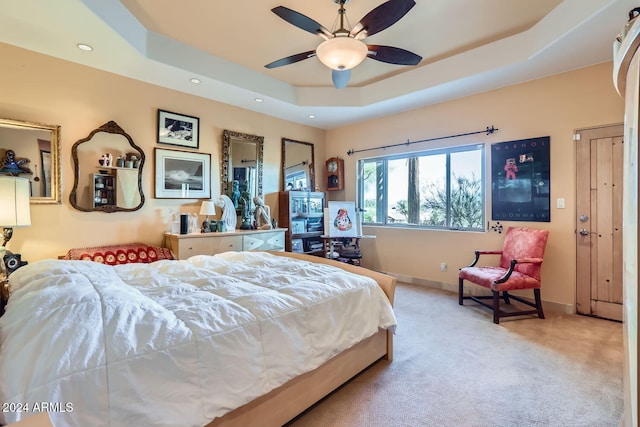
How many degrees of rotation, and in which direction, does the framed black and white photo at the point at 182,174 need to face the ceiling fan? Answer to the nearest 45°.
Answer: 0° — it already faces it

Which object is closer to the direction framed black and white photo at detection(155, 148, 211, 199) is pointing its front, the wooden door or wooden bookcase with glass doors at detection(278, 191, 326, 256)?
the wooden door

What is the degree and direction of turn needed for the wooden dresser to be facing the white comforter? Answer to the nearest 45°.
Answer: approximately 45° to its right

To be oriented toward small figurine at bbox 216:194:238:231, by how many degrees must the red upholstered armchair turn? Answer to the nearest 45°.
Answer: approximately 45° to its right

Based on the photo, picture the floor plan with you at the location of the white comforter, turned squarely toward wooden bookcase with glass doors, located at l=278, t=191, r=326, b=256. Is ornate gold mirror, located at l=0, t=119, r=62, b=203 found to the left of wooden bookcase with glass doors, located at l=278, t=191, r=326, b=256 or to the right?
left

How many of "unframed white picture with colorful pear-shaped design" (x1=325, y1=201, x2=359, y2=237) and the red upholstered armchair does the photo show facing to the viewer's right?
0

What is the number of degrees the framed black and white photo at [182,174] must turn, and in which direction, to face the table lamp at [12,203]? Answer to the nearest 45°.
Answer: approximately 90° to its right

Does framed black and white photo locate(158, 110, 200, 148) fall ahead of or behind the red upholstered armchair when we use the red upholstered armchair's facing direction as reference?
ahead

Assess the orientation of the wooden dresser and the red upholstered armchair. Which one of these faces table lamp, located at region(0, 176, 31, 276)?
the red upholstered armchair

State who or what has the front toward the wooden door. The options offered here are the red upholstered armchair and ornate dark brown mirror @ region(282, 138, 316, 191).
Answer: the ornate dark brown mirror

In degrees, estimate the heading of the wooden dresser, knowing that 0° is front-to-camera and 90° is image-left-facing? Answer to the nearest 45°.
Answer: approximately 315°

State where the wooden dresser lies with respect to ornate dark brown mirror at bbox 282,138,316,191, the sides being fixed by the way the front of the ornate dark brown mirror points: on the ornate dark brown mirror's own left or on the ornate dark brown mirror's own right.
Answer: on the ornate dark brown mirror's own right

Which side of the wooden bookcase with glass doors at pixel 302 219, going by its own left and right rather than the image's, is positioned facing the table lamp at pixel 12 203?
right

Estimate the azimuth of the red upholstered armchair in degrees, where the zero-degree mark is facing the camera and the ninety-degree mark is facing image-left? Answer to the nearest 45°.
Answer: approximately 45°

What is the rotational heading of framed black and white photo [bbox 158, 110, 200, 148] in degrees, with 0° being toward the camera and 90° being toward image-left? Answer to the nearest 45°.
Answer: approximately 315°
